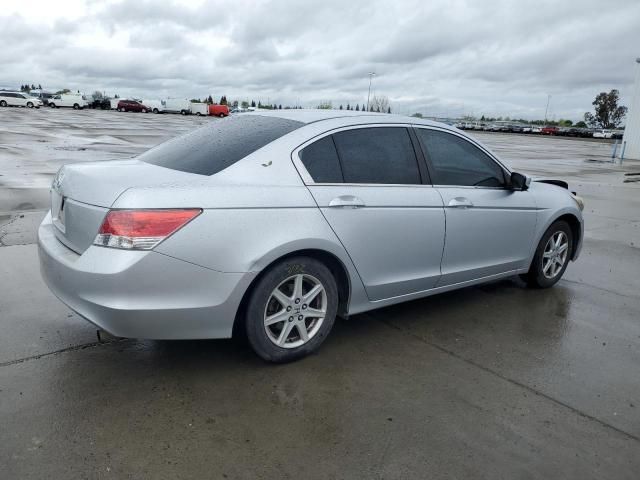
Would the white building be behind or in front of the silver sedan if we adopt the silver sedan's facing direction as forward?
in front

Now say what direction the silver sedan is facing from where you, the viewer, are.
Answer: facing away from the viewer and to the right of the viewer
